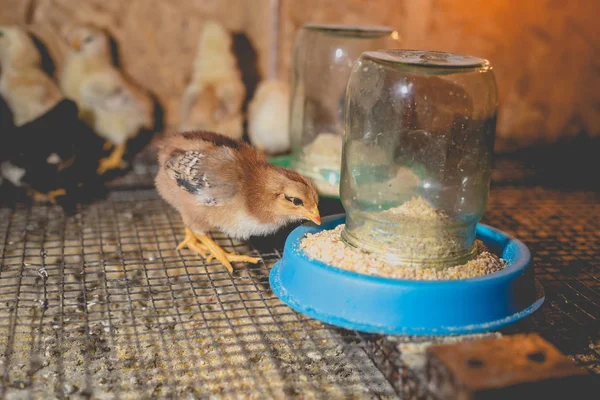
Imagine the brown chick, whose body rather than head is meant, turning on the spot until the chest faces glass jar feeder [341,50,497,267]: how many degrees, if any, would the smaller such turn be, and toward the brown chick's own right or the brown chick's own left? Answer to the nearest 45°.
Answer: approximately 45° to the brown chick's own right

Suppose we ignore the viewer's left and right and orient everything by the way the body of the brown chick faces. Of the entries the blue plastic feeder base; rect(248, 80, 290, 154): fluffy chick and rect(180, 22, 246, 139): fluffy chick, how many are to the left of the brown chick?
2

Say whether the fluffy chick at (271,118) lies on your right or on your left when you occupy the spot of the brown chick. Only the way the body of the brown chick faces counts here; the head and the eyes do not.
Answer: on your left

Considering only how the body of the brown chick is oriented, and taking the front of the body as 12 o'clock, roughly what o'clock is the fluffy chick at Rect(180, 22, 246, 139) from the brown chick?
The fluffy chick is roughly at 9 o'clock from the brown chick.

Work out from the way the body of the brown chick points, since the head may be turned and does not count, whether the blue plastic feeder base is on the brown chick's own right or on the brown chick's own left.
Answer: on the brown chick's own right

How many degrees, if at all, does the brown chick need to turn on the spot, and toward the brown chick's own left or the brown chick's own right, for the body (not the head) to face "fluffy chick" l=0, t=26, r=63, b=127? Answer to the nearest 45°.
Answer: approximately 135° to the brown chick's own left

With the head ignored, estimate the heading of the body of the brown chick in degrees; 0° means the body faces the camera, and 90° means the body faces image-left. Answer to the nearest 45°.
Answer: approximately 270°

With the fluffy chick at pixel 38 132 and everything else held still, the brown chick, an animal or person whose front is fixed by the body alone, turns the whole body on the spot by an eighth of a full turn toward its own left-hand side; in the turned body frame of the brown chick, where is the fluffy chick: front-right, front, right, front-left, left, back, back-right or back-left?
left

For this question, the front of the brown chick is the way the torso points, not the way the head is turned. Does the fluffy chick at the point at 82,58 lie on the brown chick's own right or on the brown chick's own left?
on the brown chick's own left
